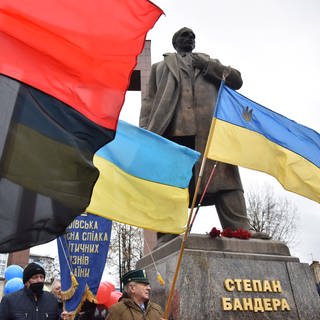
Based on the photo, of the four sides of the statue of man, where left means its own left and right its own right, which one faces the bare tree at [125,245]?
back

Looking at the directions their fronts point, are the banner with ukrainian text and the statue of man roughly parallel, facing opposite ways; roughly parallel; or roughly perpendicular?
roughly parallel

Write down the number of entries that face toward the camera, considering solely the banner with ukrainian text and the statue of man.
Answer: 2

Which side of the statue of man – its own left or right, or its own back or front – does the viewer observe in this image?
front

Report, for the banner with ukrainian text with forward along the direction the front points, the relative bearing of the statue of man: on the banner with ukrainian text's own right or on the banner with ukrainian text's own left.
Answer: on the banner with ukrainian text's own left

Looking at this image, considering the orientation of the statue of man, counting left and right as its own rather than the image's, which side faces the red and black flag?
front

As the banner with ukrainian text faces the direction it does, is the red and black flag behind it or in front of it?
in front
